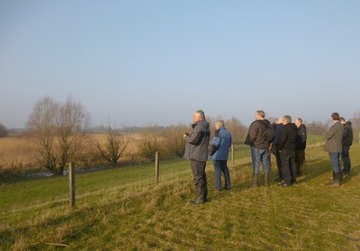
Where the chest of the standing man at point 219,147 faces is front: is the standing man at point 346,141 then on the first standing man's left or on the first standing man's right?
on the first standing man's right

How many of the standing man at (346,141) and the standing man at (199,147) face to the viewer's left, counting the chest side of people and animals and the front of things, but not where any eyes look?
2

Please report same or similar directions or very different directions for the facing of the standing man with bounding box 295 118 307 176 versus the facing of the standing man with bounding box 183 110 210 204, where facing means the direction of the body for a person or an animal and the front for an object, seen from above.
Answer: same or similar directions

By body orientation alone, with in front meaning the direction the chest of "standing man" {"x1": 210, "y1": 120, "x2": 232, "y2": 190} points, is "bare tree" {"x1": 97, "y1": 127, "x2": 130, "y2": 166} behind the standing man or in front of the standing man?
in front

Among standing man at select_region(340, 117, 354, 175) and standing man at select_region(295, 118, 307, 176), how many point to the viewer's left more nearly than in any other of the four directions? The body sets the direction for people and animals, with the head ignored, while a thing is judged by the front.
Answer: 2

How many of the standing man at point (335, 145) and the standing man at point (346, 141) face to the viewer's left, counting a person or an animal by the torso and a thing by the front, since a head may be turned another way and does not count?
2

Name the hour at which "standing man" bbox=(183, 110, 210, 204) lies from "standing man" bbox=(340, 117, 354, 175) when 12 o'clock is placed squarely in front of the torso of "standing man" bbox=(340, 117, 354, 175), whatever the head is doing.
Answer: "standing man" bbox=(183, 110, 210, 204) is roughly at 10 o'clock from "standing man" bbox=(340, 117, 354, 175).

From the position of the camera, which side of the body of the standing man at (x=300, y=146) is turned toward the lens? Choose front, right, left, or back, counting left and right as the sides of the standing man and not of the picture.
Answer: left

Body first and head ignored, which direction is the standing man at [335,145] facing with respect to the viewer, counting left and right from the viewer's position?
facing to the left of the viewer

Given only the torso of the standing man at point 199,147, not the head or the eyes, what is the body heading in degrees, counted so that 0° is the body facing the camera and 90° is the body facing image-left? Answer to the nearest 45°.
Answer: approximately 90°

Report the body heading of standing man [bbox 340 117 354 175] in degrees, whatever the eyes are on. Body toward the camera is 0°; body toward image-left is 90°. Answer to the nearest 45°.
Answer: approximately 90°

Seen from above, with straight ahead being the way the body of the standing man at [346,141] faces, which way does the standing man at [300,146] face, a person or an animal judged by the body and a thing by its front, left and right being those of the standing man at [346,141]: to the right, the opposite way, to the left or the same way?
the same way
